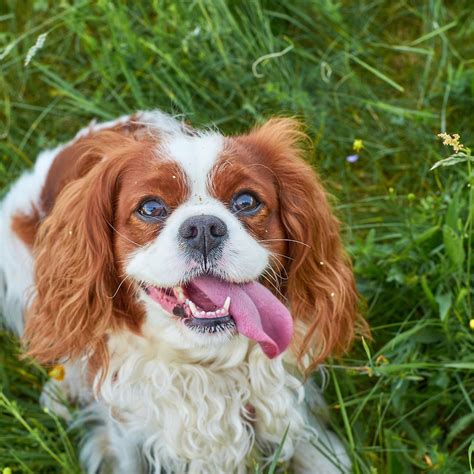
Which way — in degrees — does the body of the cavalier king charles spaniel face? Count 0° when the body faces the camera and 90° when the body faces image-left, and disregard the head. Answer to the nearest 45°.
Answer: approximately 315°
